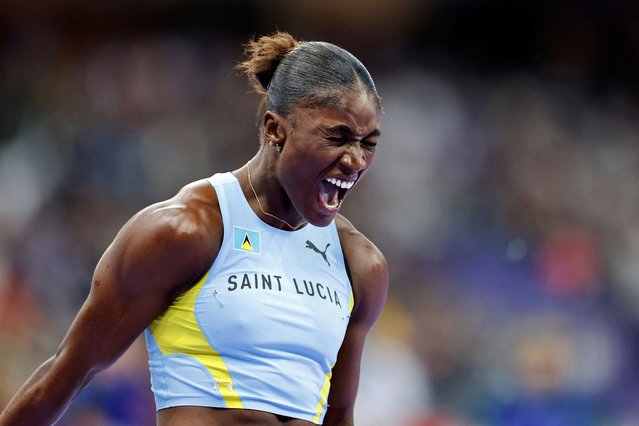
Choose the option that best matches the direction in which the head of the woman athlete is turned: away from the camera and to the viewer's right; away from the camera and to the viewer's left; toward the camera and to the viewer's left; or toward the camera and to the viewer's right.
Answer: toward the camera and to the viewer's right

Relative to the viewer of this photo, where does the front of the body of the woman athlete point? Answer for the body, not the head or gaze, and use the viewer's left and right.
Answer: facing the viewer and to the right of the viewer
